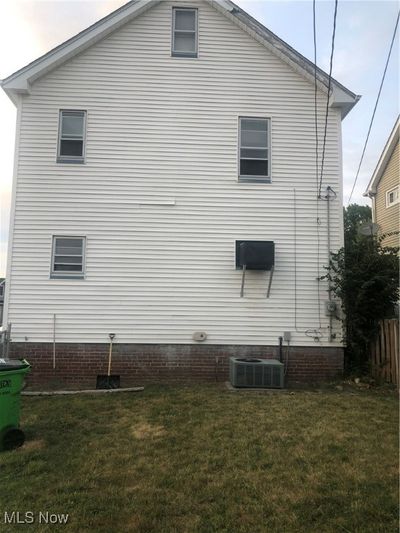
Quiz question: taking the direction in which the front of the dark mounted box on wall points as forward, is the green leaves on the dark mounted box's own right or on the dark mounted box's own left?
on the dark mounted box's own left

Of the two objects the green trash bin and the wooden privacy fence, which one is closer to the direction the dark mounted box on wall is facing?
the green trash bin

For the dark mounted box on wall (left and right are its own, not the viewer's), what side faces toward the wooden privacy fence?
left

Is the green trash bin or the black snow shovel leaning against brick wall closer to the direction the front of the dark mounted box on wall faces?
the green trash bin

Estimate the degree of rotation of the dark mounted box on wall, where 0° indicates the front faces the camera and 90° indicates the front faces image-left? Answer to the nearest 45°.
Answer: approximately 0°
